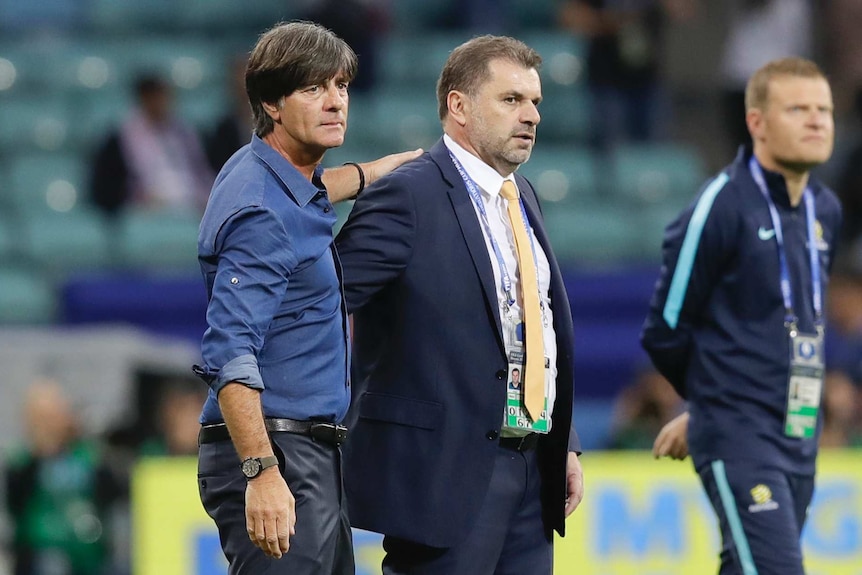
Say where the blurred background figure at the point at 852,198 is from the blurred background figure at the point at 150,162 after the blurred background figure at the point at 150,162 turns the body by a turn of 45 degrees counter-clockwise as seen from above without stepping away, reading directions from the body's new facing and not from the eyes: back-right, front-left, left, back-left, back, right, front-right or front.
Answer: front-left

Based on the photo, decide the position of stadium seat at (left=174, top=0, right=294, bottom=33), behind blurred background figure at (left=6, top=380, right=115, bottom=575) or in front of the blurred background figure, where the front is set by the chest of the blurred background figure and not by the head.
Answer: behind

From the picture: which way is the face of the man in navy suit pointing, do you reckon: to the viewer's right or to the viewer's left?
to the viewer's right

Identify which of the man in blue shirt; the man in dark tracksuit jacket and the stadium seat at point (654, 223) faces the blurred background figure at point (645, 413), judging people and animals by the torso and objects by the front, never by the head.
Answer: the stadium seat

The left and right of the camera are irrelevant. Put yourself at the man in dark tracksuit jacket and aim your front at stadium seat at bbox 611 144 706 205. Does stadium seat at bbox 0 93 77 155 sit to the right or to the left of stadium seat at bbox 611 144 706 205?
left

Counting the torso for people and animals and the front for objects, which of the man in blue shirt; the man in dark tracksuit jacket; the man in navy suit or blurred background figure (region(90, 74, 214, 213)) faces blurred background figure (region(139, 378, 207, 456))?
blurred background figure (region(90, 74, 214, 213))

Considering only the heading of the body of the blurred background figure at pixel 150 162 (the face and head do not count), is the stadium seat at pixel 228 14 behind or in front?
behind

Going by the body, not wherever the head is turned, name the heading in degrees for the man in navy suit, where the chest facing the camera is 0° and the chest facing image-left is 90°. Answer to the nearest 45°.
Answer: approximately 315°

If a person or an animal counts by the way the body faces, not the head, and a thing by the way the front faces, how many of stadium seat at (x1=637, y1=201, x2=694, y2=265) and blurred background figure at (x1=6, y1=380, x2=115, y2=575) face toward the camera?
2

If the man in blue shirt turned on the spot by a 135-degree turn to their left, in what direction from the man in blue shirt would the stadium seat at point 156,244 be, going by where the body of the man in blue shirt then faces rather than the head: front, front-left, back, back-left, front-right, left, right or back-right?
front

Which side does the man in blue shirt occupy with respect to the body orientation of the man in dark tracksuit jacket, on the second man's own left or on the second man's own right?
on the second man's own right
